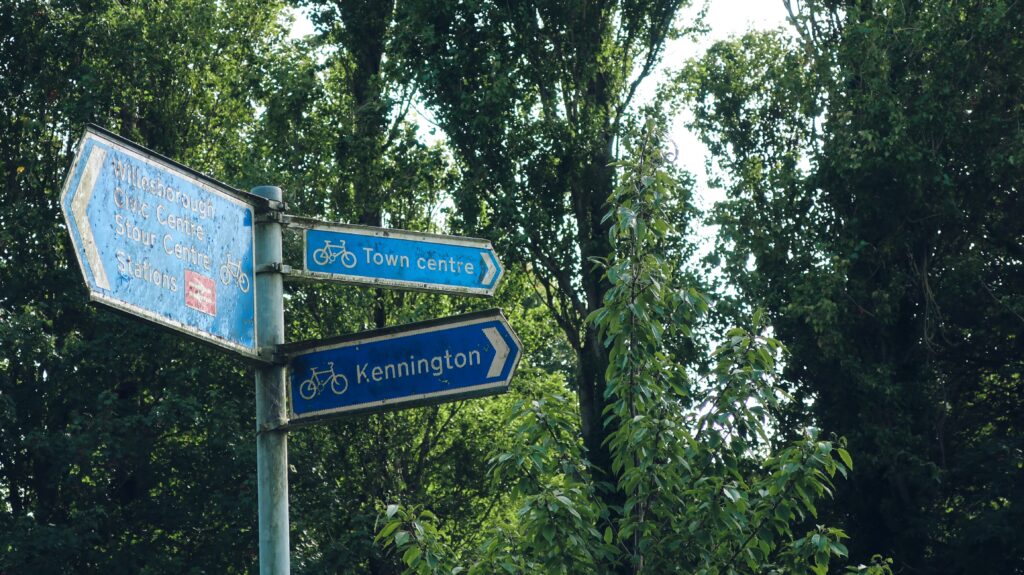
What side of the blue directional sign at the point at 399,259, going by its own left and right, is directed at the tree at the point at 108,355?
back
